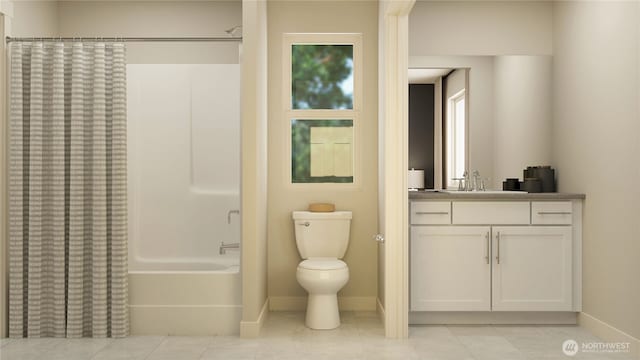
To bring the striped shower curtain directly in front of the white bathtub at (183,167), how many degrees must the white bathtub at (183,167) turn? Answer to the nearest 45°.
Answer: approximately 45° to its right

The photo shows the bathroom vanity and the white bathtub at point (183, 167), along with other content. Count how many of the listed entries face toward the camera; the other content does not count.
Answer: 2

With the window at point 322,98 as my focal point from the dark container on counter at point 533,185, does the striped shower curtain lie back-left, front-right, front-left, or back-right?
front-left

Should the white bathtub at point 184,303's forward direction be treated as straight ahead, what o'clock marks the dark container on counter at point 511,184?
The dark container on counter is roughly at 9 o'clock from the white bathtub.

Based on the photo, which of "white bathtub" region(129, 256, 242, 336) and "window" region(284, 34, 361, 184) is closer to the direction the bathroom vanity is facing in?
the white bathtub

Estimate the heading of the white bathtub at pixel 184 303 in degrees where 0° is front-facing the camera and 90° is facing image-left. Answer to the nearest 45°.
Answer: approximately 0°

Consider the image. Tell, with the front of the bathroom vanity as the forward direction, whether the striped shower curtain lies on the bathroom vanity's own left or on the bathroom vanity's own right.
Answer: on the bathroom vanity's own right

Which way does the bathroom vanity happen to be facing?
toward the camera
